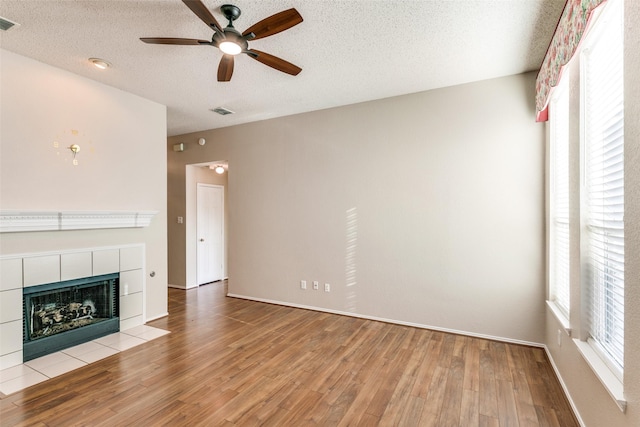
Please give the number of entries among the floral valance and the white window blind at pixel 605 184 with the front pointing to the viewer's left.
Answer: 2

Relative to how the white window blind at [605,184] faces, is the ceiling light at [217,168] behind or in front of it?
in front

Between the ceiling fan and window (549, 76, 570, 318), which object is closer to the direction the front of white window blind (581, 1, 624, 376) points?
the ceiling fan

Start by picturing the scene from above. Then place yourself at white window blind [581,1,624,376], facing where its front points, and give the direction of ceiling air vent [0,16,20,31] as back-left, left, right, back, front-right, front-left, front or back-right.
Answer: front-left

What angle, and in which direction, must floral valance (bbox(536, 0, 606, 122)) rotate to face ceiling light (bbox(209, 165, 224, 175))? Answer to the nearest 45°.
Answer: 0° — it already faces it

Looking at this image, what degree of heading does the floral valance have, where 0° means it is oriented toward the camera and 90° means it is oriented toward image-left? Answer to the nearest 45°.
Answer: approximately 90°

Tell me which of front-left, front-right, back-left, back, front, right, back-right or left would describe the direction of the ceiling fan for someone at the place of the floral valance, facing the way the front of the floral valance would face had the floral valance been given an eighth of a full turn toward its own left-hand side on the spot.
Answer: front

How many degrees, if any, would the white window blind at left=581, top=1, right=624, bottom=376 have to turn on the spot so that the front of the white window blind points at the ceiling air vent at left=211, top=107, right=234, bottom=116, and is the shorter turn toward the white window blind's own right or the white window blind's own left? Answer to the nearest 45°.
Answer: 0° — it already faces it

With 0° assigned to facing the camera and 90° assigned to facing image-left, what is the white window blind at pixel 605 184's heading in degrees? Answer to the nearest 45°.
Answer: approximately 90°
